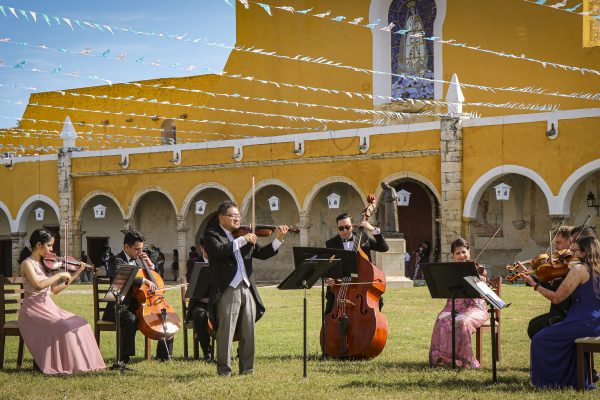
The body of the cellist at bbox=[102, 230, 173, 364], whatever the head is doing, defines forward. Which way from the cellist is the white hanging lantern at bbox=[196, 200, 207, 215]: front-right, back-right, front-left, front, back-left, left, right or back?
back-left

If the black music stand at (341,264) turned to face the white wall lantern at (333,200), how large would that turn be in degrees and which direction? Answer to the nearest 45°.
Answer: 0° — it already faces it

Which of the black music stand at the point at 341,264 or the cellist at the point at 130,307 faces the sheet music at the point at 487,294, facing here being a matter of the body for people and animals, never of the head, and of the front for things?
the cellist

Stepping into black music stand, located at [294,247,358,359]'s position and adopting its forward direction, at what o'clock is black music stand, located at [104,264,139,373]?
black music stand, located at [104,264,139,373] is roughly at 9 o'clock from black music stand, located at [294,247,358,359].

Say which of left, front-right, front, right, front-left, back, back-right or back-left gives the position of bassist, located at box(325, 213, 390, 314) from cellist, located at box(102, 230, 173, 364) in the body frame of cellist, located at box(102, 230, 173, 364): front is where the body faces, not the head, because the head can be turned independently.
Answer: front-left

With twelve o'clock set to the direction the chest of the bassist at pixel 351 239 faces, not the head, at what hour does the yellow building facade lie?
The yellow building facade is roughly at 6 o'clock from the bassist.

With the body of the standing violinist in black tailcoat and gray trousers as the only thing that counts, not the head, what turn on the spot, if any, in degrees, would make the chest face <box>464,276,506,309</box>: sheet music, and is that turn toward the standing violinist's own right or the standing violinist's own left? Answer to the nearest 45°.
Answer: approximately 45° to the standing violinist's own left

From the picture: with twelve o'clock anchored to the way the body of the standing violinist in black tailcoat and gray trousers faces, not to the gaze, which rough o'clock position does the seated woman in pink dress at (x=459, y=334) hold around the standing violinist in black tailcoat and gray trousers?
The seated woman in pink dress is roughly at 10 o'clock from the standing violinist in black tailcoat and gray trousers.

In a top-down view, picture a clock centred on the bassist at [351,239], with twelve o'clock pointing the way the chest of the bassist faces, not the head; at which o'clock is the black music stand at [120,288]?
The black music stand is roughly at 2 o'clock from the bassist.

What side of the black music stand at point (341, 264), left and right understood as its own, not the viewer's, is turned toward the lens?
back

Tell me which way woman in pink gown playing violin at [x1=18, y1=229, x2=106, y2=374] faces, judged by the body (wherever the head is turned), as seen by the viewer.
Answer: to the viewer's right

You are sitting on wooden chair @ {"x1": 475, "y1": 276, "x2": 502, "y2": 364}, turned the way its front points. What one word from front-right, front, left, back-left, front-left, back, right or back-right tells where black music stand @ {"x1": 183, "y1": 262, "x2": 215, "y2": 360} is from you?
front-right

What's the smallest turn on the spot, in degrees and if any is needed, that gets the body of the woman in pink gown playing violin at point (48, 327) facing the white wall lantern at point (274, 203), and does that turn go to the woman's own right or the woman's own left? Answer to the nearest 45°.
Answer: approximately 90° to the woman's own left

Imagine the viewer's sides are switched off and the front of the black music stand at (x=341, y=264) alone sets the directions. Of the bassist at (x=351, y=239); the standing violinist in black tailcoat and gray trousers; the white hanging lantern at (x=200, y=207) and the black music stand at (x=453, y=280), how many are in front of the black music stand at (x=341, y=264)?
2
